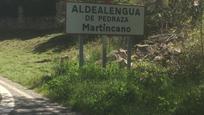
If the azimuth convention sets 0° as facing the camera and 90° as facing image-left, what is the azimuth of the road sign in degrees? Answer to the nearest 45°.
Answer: approximately 0°
